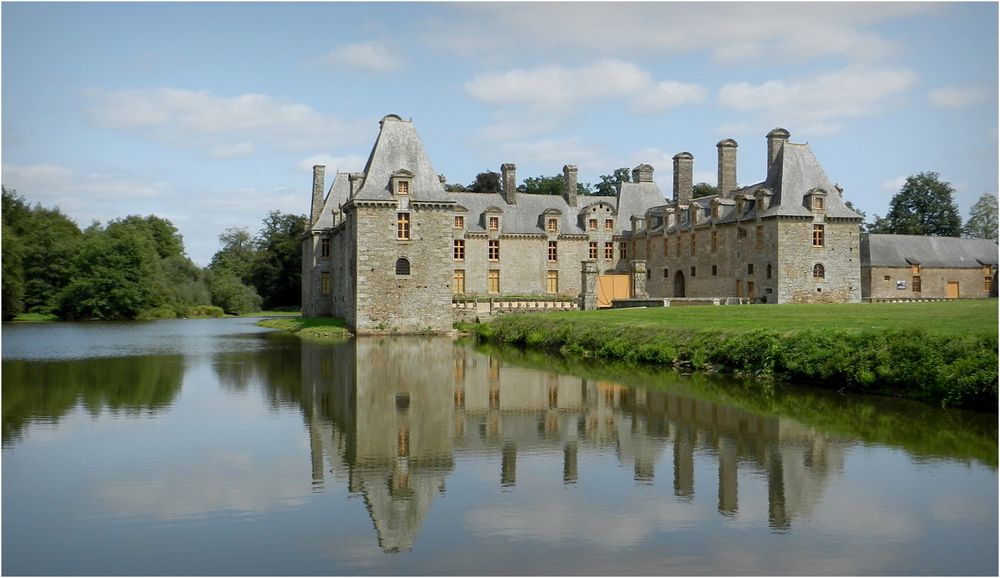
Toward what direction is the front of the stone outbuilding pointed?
toward the camera

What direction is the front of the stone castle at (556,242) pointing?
toward the camera

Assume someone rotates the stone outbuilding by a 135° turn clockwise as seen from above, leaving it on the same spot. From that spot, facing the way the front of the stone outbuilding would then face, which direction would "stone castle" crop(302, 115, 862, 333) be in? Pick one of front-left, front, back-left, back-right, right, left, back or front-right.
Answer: left
